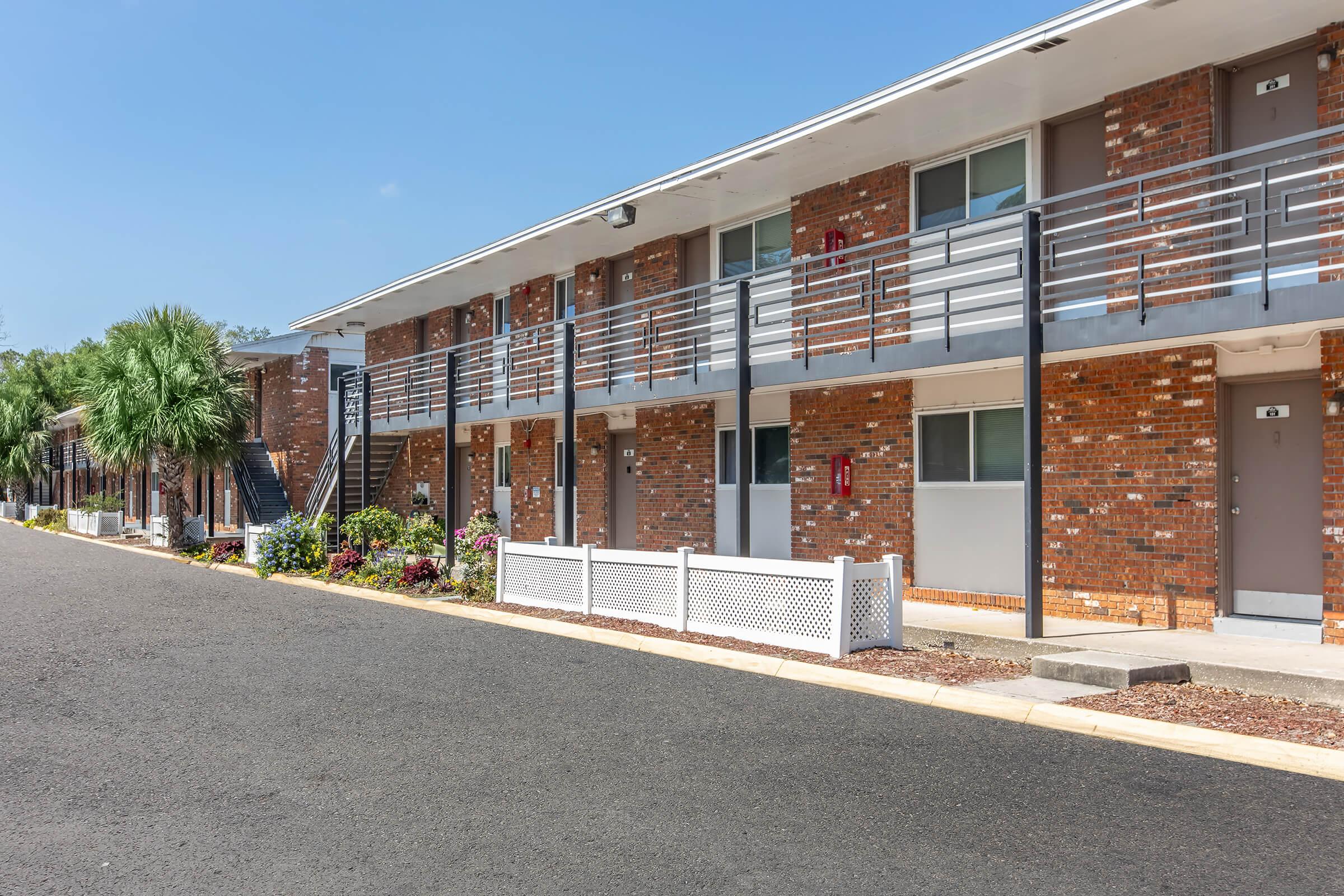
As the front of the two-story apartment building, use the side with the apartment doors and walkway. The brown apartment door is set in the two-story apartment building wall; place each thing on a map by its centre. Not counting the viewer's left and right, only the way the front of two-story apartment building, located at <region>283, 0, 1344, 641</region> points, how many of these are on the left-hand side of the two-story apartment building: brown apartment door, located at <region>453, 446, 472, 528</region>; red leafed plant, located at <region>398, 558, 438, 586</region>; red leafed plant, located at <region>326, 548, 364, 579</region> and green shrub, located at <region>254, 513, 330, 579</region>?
0

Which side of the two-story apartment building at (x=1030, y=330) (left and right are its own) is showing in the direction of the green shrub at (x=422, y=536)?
right

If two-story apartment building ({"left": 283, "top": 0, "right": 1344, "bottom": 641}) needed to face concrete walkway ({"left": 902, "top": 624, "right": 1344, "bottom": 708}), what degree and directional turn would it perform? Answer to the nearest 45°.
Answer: approximately 45° to its left

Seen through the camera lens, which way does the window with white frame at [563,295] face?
facing the viewer and to the left of the viewer

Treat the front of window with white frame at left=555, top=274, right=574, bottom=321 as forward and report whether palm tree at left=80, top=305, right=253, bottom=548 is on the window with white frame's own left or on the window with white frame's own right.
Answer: on the window with white frame's own right

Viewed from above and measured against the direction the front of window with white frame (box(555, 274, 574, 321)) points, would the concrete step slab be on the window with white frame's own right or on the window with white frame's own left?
on the window with white frame's own left

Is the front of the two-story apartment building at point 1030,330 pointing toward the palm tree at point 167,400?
no

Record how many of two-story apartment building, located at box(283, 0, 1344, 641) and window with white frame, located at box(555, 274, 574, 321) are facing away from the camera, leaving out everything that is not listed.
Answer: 0

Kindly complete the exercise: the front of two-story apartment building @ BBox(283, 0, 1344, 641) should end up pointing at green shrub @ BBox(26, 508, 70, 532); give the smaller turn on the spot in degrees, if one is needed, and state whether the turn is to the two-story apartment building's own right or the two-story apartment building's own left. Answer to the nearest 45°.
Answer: approximately 90° to the two-story apartment building's own right

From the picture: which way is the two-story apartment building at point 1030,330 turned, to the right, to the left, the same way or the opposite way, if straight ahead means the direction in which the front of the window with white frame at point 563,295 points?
the same way

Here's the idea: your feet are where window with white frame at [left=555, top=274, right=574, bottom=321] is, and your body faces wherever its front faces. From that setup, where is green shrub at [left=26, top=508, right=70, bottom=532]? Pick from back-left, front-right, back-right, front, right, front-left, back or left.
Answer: right

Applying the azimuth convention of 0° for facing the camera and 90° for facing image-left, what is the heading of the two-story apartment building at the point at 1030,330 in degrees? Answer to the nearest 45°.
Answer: approximately 45°

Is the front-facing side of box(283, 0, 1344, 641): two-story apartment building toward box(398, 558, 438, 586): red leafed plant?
no

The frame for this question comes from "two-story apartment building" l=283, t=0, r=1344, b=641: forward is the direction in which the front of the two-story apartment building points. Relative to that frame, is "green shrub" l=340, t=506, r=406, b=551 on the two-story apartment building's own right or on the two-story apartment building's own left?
on the two-story apartment building's own right

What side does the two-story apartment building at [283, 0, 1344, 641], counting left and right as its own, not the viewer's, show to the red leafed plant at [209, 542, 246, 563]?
right
